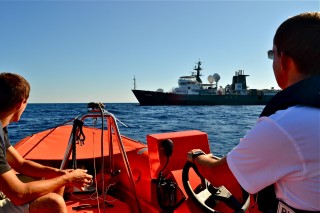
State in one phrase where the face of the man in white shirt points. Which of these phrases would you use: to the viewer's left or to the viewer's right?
to the viewer's left

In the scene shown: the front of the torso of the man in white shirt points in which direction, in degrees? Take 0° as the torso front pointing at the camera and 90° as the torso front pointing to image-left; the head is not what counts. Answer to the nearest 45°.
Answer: approximately 135°

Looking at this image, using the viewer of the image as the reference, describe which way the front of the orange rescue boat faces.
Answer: facing away from the viewer and to the left of the viewer
